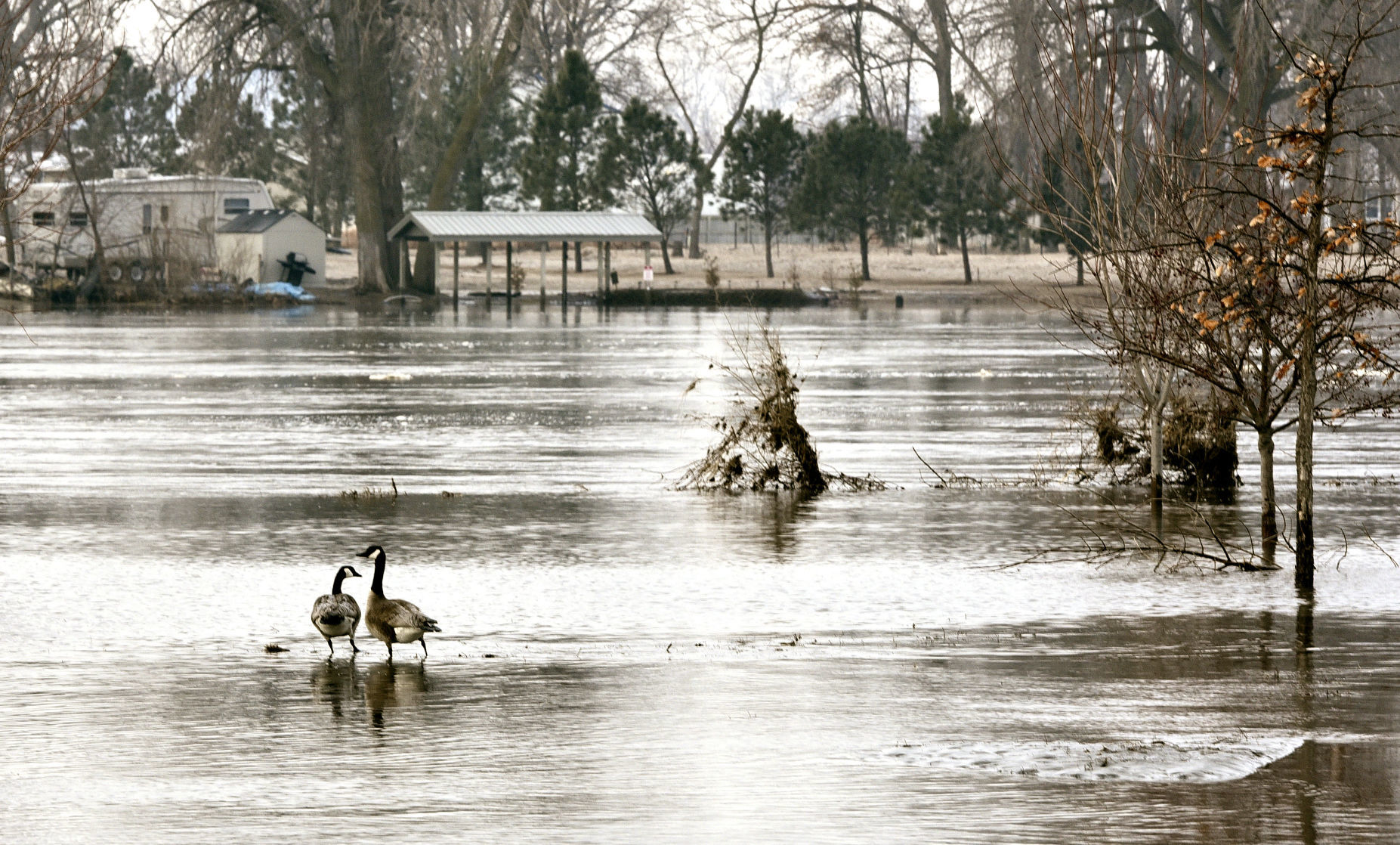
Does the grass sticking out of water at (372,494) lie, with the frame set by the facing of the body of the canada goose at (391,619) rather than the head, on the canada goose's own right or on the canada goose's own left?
on the canada goose's own right

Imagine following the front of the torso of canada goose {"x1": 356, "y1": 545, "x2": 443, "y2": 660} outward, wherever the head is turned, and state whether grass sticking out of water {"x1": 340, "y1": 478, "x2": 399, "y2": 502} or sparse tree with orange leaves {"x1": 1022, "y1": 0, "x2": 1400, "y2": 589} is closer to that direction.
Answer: the grass sticking out of water

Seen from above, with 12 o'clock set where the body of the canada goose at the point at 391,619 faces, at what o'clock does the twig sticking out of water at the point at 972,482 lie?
The twig sticking out of water is roughly at 4 o'clock from the canada goose.

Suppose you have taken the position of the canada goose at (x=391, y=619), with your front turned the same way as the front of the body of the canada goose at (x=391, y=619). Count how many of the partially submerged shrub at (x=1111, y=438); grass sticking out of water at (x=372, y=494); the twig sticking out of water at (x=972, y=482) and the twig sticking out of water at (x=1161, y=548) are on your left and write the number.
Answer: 0

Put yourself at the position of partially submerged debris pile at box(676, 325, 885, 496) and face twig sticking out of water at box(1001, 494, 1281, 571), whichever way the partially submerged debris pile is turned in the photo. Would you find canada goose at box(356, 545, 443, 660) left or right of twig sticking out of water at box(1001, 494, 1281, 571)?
right

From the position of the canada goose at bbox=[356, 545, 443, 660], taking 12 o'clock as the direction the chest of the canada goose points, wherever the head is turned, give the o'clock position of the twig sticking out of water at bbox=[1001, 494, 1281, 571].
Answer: The twig sticking out of water is roughly at 5 o'clock from the canada goose.

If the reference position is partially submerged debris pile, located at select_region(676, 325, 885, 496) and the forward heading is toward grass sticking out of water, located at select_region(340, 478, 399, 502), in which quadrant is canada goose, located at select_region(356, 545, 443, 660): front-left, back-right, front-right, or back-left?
front-left

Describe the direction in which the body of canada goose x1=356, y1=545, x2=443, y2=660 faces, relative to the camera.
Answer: to the viewer's left

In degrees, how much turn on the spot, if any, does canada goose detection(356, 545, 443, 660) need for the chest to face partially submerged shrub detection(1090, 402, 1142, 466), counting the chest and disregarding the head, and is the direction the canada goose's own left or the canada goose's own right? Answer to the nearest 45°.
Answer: approximately 135° to the canada goose's own right

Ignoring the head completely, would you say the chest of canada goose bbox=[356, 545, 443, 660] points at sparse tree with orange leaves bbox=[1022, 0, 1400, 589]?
no

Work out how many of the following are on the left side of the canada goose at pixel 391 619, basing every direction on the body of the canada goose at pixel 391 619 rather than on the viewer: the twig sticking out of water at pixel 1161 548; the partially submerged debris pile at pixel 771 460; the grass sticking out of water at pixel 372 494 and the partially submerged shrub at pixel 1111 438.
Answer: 0

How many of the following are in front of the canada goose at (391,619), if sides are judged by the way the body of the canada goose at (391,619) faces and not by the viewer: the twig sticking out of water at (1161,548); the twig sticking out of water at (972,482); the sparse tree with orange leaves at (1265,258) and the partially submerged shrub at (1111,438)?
0

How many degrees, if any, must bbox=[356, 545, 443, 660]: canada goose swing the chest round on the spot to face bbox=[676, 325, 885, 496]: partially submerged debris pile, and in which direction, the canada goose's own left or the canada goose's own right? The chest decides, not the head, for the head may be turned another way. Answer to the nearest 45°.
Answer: approximately 135° to the canada goose's own right
